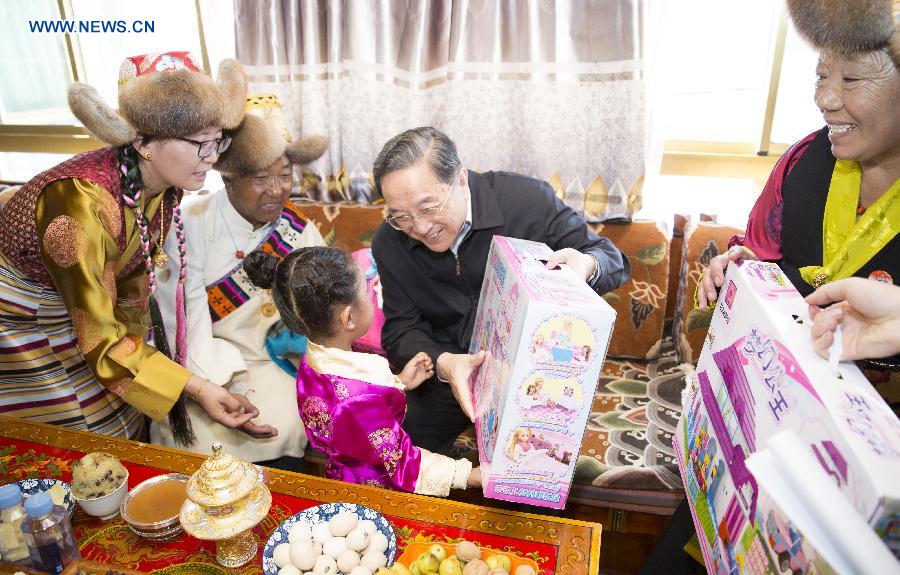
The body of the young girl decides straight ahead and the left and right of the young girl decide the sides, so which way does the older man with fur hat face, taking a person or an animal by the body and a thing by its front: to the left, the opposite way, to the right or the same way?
to the right

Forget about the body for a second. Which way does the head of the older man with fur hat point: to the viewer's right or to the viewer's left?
to the viewer's right

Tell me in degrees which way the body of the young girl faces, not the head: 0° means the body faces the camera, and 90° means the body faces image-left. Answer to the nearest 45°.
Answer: approximately 225°

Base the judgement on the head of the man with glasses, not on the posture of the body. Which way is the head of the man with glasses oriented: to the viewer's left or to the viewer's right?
to the viewer's left

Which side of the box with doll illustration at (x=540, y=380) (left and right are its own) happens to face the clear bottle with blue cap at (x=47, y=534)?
front

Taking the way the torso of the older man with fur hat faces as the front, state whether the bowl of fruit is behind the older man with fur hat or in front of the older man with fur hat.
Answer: in front

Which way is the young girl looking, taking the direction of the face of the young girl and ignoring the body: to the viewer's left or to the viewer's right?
to the viewer's right

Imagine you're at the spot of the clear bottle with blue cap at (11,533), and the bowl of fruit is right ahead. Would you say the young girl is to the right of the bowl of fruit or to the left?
left

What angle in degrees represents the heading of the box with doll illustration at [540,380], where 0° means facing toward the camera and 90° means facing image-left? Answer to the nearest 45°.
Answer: approximately 90°

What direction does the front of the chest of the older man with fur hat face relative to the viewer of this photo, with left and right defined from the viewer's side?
facing the viewer and to the right of the viewer

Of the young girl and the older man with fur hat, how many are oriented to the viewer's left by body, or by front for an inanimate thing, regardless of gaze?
0
